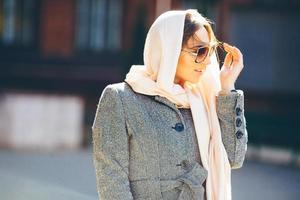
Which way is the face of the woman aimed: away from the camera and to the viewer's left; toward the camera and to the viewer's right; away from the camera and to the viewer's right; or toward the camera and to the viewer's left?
toward the camera and to the viewer's right

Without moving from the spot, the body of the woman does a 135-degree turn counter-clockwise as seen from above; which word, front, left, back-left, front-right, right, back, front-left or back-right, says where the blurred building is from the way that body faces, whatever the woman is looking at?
front

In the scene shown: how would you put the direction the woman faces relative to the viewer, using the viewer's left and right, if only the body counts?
facing the viewer and to the right of the viewer
